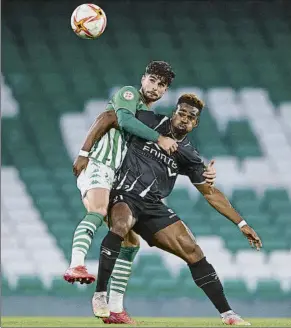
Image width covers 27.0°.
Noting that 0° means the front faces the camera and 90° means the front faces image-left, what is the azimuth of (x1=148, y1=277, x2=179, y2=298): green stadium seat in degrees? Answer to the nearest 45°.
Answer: approximately 0°

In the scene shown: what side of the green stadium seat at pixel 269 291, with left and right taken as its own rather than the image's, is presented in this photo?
front

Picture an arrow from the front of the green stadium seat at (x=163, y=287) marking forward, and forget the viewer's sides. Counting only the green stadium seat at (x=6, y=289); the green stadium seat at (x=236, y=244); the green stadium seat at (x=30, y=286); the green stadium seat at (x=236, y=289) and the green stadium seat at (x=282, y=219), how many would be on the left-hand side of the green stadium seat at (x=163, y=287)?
3

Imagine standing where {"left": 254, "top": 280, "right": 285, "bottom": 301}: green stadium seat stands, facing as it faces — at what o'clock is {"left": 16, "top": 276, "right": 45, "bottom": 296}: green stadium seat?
{"left": 16, "top": 276, "right": 45, "bottom": 296}: green stadium seat is roughly at 3 o'clock from {"left": 254, "top": 280, "right": 285, "bottom": 301}: green stadium seat.

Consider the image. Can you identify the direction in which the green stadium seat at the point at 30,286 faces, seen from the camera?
facing the viewer

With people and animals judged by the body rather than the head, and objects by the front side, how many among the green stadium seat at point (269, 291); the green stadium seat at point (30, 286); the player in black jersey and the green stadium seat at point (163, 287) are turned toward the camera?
4

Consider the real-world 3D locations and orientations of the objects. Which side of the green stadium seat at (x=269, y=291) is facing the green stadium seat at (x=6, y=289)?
right

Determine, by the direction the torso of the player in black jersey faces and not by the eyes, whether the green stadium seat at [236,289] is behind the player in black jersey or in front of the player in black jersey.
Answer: behind

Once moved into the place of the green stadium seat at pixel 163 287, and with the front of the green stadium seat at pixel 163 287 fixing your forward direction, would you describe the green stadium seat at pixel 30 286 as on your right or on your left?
on your right

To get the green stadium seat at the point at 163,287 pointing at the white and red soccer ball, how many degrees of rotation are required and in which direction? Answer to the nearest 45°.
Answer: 0° — it already faces it

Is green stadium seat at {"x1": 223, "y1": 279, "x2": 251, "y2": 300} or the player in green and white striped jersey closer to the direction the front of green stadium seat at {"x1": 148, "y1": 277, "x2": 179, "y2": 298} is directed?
the player in green and white striped jersey

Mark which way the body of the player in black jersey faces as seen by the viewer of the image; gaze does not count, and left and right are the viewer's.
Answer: facing the viewer

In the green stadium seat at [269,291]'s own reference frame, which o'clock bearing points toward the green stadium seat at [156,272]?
the green stadium seat at [156,272] is roughly at 3 o'clock from the green stadium seat at [269,291].

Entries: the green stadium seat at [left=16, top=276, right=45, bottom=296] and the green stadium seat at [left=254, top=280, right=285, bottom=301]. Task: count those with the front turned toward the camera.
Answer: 2
